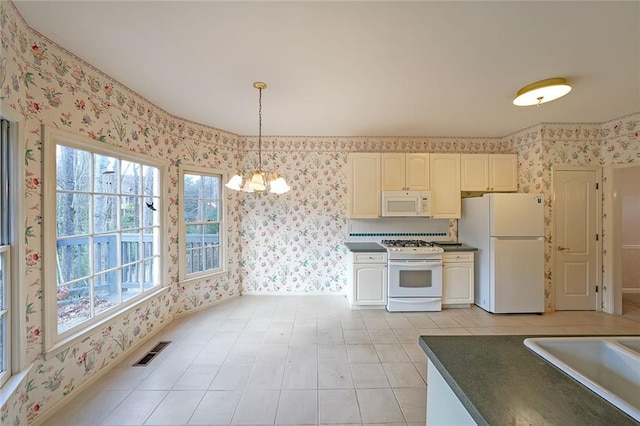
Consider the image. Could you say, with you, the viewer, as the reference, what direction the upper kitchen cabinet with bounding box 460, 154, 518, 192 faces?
facing the viewer

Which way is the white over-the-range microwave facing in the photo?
toward the camera

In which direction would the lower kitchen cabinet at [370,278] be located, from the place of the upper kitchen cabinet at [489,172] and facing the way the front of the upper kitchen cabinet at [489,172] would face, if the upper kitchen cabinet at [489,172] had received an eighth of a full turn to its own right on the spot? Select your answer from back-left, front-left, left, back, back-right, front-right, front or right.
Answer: front

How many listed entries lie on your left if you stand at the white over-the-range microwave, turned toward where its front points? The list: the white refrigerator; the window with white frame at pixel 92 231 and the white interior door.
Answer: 2

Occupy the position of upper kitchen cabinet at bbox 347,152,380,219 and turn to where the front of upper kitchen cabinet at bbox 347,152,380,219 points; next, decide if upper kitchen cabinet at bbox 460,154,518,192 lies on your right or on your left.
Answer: on your left

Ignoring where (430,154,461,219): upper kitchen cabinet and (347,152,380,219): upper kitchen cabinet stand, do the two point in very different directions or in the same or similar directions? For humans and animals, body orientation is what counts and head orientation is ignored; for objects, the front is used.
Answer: same or similar directions

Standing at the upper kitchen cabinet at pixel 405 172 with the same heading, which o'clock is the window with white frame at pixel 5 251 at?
The window with white frame is roughly at 1 o'clock from the upper kitchen cabinet.

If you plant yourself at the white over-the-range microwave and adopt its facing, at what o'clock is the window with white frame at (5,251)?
The window with white frame is roughly at 1 o'clock from the white over-the-range microwave.

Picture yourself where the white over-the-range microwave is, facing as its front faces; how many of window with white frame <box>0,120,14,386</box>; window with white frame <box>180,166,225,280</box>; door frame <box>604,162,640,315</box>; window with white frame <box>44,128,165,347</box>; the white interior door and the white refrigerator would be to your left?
3

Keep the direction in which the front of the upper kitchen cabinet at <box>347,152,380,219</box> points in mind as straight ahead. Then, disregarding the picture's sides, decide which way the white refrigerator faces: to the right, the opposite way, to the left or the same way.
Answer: the same way

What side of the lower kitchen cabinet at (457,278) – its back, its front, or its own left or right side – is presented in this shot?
front

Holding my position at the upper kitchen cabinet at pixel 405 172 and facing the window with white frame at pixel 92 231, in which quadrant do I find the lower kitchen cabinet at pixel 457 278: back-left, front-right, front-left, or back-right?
back-left

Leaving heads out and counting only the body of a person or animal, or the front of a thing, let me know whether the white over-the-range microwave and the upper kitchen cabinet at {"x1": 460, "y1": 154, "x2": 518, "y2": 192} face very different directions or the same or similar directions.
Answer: same or similar directions

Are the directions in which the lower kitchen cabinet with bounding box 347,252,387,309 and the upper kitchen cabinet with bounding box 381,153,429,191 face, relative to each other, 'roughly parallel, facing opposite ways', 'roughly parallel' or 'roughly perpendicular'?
roughly parallel
